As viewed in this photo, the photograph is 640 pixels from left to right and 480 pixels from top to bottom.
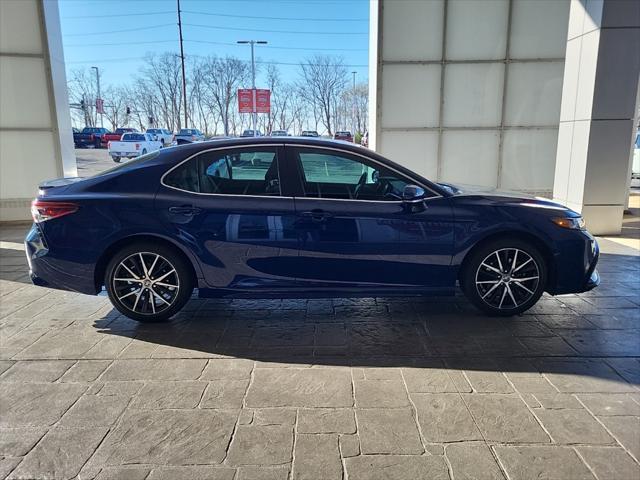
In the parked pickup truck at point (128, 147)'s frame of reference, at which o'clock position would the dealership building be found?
The dealership building is roughly at 4 o'clock from the parked pickup truck.

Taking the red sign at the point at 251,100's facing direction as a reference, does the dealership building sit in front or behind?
in front

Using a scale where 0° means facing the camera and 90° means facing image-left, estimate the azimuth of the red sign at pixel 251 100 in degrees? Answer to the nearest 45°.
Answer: approximately 0°

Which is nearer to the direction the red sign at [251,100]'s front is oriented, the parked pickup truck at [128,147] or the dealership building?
the dealership building

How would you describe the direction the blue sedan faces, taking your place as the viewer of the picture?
facing to the right of the viewer

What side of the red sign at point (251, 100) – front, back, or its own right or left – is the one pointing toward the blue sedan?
front

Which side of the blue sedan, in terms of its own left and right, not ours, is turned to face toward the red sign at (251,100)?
left

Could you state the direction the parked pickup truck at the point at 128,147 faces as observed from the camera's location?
facing away from the viewer and to the right of the viewer

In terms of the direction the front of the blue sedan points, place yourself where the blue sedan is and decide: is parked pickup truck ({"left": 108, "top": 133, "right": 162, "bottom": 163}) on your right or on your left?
on your left

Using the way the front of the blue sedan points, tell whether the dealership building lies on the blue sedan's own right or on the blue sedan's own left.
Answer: on the blue sedan's own left

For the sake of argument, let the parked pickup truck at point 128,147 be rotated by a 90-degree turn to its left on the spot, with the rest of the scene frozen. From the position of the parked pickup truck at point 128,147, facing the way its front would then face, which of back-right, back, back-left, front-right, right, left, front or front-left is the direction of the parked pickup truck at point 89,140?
front-right

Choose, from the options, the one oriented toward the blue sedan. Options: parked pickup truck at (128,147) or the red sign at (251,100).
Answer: the red sign

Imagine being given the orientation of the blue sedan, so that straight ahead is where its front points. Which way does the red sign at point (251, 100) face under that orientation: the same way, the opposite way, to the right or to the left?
to the right
